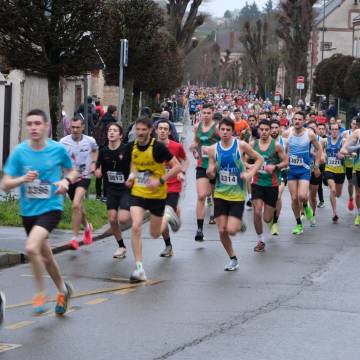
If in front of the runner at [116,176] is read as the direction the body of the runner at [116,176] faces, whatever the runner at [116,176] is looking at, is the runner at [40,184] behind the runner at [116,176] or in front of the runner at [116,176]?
in front

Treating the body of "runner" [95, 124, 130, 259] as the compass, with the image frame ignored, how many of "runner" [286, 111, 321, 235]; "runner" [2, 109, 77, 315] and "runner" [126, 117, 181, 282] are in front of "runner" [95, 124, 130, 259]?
2

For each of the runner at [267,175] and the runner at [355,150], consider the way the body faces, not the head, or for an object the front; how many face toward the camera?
2

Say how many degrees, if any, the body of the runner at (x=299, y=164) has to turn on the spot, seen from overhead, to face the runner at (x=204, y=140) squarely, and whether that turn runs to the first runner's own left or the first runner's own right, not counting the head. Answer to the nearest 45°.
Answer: approximately 45° to the first runner's own right

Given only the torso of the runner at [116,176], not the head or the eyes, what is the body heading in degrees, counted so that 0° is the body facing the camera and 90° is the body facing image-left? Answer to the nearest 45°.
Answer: approximately 0°
